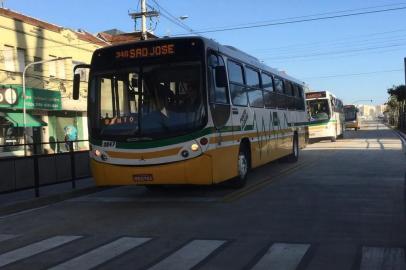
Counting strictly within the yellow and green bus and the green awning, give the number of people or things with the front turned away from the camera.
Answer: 0

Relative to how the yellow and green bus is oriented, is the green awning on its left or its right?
on its right

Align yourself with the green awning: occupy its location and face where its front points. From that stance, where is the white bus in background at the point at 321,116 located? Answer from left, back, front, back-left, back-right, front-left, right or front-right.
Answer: front-left

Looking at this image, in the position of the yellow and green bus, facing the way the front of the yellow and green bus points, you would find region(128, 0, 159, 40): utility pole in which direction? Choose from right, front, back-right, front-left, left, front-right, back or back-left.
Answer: back-right

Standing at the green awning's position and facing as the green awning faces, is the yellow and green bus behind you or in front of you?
in front

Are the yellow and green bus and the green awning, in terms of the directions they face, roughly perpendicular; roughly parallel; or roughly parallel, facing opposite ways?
roughly perpendicular
